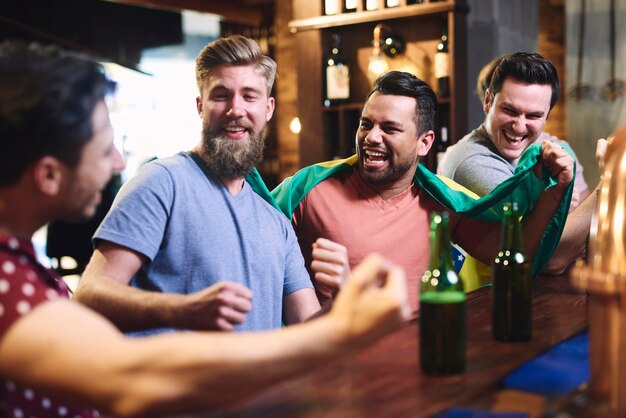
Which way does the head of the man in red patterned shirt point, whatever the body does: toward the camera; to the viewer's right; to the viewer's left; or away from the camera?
to the viewer's right

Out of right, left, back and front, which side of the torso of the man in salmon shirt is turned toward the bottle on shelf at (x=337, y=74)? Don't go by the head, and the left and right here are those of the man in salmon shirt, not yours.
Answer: back

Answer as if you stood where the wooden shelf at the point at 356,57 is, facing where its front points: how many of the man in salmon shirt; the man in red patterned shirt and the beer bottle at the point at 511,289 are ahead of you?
3

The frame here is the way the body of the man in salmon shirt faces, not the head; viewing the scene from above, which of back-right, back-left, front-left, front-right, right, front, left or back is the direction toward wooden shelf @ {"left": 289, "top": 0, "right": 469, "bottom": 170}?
back

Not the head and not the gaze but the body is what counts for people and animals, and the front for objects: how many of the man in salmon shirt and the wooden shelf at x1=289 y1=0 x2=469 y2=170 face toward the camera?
2

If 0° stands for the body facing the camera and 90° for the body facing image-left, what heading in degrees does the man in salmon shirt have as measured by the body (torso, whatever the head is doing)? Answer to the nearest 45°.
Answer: approximately 0°

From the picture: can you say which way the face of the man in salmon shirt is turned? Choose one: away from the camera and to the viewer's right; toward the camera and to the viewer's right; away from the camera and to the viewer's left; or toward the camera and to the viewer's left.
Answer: toward the camera and to the viewer's left

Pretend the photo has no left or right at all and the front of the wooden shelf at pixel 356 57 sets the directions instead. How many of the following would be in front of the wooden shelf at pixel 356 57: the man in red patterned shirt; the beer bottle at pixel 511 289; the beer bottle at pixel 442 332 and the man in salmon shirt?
4

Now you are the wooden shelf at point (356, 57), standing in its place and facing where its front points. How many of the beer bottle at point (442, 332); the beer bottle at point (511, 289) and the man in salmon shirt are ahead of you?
3

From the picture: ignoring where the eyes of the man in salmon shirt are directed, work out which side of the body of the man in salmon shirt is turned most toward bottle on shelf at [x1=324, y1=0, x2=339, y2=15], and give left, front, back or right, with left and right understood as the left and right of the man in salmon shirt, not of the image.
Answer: back

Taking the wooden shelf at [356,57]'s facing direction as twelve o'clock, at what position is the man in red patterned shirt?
The man in red patterned shirt is roughly at 12 o'clock from the wooden shelf.

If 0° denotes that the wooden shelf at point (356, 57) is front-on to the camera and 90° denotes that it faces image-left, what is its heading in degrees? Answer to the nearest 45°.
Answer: approximately 0°

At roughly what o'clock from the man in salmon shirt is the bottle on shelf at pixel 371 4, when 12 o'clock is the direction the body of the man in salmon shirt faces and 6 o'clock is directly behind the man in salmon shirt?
The bottle on shelf is roughly at 6 o'clock from the man in salmon shirt.
